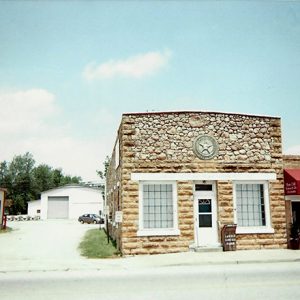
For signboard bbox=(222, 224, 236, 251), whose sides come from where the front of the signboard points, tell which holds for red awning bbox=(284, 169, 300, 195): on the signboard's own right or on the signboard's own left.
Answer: on the signboard's own left

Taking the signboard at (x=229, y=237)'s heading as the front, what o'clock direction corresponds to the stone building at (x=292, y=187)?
The stone building is roughly at 8 o'clock from the signboard.

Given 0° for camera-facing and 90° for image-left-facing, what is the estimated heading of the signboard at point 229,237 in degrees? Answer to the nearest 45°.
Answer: approximately 0°

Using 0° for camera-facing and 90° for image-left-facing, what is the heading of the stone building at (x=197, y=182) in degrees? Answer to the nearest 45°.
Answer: approximately 0°

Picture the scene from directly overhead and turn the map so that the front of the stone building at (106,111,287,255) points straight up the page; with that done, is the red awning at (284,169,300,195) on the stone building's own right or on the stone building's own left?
on the stone building's own left

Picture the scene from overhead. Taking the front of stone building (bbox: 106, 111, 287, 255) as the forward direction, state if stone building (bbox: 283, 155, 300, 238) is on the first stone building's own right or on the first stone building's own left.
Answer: on the first stone building's own left
